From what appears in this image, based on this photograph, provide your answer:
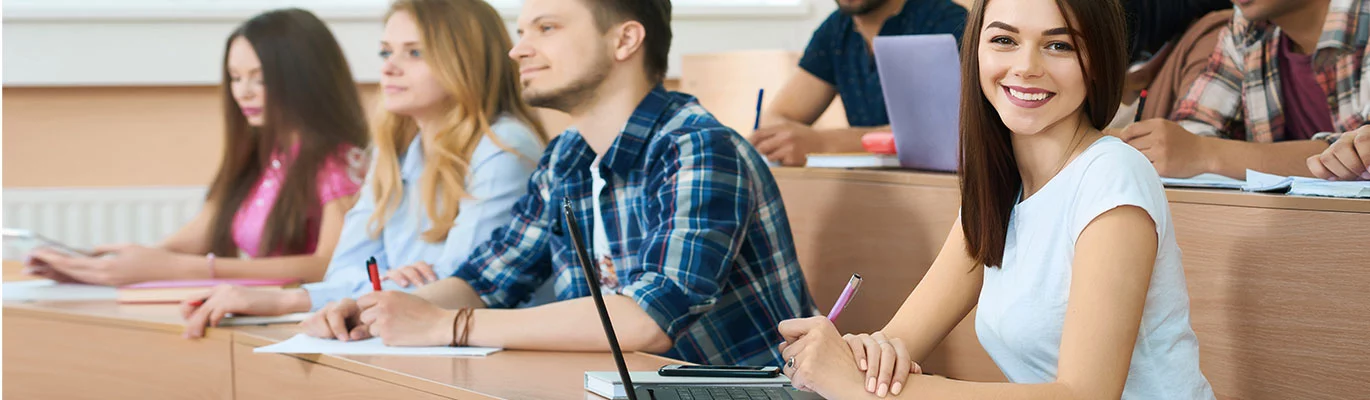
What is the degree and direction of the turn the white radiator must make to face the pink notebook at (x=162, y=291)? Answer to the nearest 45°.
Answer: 0° — it already faces it

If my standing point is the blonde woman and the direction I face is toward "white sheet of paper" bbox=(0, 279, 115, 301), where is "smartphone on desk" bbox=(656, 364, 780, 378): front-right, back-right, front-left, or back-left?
back-left

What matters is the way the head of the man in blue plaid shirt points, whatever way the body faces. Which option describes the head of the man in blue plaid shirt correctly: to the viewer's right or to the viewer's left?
to the viewer's left

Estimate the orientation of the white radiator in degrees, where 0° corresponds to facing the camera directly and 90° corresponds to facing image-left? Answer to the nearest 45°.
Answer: approximately 0°
